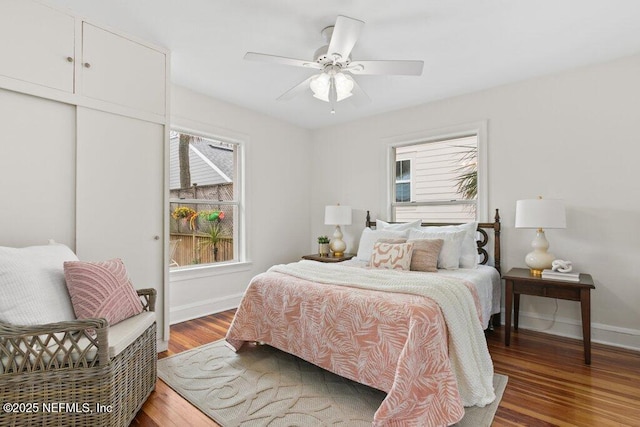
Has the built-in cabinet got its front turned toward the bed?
no

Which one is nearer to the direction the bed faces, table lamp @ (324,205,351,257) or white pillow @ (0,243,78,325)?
the white pillow

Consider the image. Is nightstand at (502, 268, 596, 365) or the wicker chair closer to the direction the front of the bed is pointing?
the wicker chair

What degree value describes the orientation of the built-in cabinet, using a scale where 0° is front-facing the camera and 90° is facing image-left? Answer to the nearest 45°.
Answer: approximately 315°

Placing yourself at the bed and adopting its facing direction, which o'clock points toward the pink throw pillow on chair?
The pink throw pillow on chair is roughly at 1 o'clock from the bed.

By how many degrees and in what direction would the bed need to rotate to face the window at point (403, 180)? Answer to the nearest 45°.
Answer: approximately 135° to its right

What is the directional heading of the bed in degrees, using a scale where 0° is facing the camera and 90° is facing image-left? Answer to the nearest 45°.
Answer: approximately 45°
